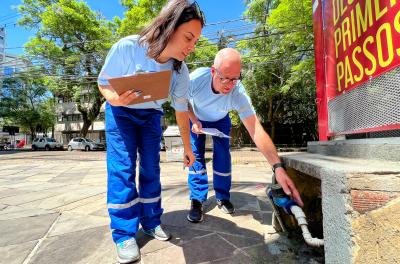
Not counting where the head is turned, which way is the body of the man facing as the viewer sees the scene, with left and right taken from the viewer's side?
facing the viewer and to the right of the viewer

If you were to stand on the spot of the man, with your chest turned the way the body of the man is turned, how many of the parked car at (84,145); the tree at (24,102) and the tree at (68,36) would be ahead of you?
0

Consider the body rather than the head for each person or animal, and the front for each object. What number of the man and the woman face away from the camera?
0

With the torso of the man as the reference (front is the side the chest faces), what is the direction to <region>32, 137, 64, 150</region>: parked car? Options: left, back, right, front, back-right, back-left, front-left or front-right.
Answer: back

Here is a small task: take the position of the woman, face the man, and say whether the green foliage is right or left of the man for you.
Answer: left

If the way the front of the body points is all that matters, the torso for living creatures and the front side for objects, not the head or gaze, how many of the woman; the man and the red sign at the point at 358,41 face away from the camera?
0

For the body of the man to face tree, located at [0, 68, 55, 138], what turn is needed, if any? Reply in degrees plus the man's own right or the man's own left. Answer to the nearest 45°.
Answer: approximately 180°

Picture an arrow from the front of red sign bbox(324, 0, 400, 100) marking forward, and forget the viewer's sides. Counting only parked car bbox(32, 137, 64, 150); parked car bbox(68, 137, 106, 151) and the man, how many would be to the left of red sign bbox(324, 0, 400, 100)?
0

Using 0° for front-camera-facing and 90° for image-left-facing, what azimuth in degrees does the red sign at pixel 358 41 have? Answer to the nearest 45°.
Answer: approximately 45°

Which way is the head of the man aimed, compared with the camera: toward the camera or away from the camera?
toward the camera

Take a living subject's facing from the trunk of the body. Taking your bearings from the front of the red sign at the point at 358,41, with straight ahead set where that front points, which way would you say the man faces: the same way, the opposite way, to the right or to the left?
to the left

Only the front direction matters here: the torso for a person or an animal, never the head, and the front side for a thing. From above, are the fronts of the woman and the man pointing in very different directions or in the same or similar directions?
same or similar directions

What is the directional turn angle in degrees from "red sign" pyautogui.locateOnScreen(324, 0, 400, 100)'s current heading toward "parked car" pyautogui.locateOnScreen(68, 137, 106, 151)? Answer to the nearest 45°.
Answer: approximately 90° to its right
